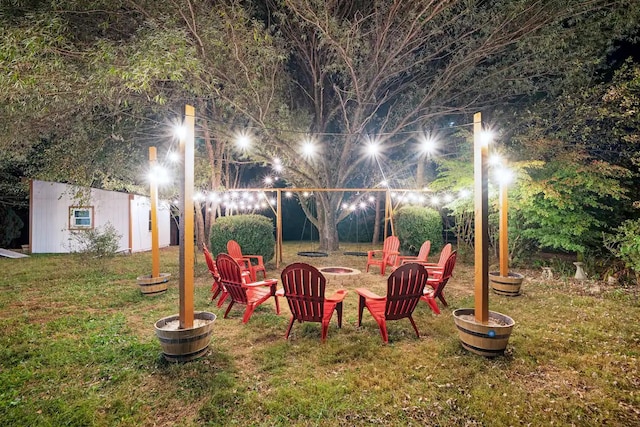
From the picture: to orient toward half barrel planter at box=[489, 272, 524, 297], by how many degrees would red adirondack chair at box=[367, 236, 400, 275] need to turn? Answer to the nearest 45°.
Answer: approximately 90° to its left

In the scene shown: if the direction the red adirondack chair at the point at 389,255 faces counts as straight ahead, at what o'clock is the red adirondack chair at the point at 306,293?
the red adirondack chair at the point at 306,293 is roughly at 11 o'clock from the red adirondack chair at the point at 389,255.

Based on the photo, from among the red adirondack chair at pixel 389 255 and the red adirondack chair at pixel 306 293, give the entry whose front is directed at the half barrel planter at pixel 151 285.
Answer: the red adirondack chair at pixel 389 255

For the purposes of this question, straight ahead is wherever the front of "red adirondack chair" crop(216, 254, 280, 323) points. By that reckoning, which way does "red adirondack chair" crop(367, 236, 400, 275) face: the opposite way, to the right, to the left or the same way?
the opposite way

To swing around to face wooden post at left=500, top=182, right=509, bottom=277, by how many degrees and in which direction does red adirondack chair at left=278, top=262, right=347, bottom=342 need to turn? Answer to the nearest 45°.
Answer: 0° — it already faces it

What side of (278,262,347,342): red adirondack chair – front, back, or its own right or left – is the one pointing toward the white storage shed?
left

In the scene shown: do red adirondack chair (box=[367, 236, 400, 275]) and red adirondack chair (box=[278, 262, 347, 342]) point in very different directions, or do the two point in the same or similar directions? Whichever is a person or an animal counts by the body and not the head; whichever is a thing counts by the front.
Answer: very different directions

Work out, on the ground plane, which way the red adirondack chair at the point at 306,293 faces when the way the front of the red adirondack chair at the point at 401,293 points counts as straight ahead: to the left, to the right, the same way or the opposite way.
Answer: to the right

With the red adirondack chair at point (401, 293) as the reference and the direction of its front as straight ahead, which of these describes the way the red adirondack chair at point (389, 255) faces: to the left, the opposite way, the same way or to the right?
to the left

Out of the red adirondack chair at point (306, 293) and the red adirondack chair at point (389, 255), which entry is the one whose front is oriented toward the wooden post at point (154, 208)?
the red adirondack chair at point (389, 255)

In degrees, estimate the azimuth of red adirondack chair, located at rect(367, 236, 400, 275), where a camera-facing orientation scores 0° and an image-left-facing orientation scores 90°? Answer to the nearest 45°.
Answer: approximately 45°

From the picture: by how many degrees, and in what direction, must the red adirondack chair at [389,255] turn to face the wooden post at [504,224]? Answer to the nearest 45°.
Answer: approximately 90° to its left

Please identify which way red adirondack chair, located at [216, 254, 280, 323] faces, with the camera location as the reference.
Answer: facing away from the viewer and to the right of the viewer

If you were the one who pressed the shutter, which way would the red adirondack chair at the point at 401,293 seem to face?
facing away from the viewer and to the left of the viewer
